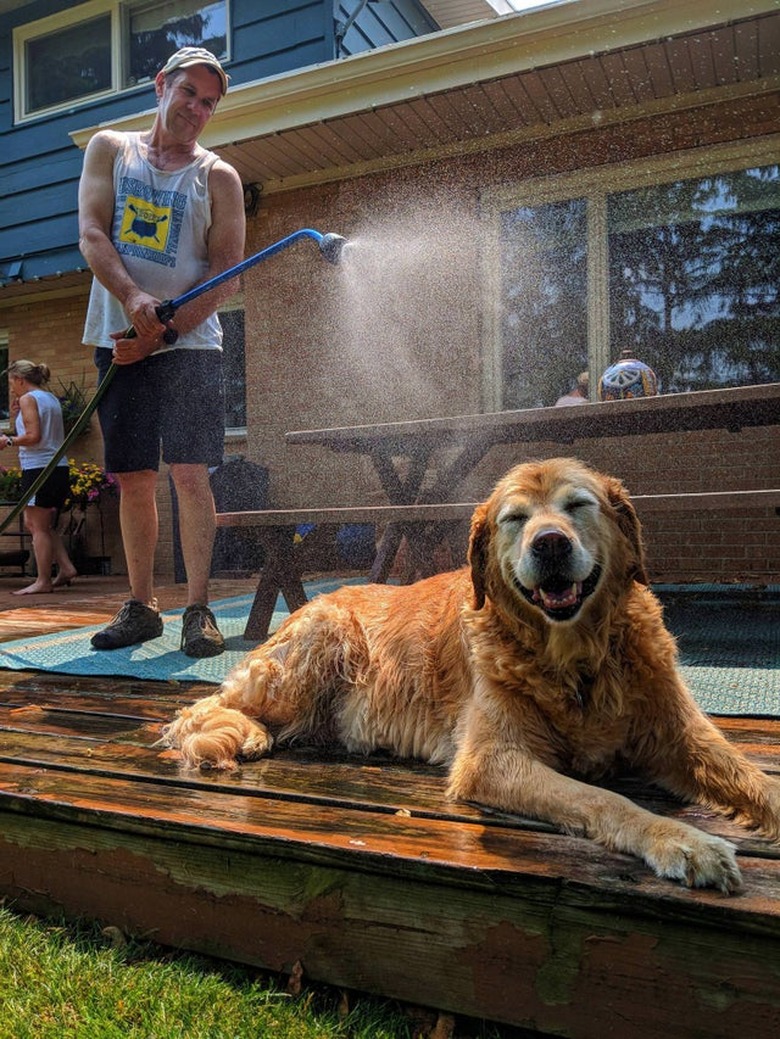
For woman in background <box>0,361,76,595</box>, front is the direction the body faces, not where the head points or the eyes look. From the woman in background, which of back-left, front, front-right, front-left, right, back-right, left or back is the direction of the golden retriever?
left

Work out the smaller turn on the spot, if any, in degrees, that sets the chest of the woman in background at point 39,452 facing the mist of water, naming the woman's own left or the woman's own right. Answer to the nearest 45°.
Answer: approximately 180°

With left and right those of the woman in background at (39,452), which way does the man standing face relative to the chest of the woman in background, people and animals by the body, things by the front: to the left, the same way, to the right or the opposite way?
to the left

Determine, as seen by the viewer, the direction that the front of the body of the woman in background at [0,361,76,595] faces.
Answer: to the viewer's left

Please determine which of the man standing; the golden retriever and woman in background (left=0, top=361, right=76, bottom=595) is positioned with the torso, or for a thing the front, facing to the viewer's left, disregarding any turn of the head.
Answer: the woman in background

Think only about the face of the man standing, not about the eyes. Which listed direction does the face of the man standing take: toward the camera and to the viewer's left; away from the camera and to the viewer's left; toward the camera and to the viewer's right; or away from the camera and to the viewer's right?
toward the camera and to the viewer's right

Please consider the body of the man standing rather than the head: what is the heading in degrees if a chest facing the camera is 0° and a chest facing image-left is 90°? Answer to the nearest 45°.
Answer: approximately 0°

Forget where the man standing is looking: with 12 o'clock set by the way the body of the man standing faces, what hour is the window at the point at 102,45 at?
The window is roughly at 6 o'clock from the man standing.

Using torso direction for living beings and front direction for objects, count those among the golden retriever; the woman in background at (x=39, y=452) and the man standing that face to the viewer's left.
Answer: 1

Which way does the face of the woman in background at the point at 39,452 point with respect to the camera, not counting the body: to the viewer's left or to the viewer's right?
to the viewer's left

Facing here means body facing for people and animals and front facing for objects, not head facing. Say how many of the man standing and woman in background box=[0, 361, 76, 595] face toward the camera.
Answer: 1

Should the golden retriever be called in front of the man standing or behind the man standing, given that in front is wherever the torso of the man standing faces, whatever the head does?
in front
